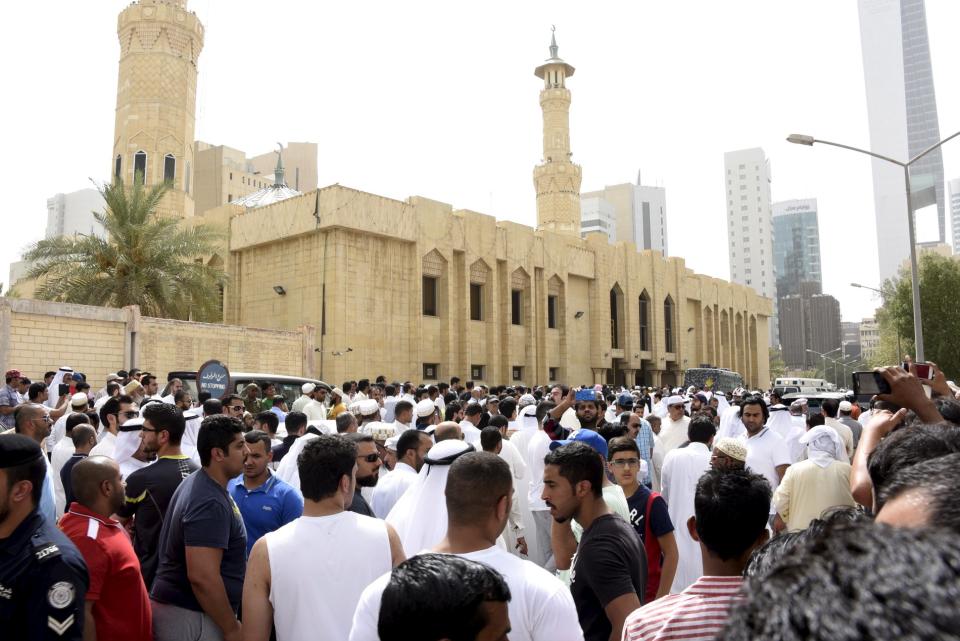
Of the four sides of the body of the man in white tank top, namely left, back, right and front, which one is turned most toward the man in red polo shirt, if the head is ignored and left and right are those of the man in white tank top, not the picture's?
left

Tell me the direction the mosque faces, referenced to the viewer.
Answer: facing the viewer and to the right of the viewer

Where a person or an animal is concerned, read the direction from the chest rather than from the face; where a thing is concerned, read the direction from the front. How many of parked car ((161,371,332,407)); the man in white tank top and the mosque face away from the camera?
1

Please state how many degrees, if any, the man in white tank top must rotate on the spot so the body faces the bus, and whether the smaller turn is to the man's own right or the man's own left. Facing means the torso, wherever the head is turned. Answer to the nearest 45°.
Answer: approximately 45° to the man's own right

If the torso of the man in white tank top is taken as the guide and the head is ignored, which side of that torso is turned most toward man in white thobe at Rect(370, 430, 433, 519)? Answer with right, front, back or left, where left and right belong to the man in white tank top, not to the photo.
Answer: front

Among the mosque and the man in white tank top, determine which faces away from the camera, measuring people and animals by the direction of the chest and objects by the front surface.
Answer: the man in white tank top

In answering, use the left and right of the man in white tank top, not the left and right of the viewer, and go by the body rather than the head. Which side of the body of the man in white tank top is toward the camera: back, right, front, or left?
back

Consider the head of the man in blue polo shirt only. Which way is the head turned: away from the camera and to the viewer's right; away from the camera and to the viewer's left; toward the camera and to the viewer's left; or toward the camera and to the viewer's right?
toward the camera and to the viewer's left

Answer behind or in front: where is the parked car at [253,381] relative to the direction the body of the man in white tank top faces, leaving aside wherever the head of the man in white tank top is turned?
in front

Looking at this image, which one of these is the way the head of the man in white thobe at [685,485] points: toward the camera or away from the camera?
away from the camera
